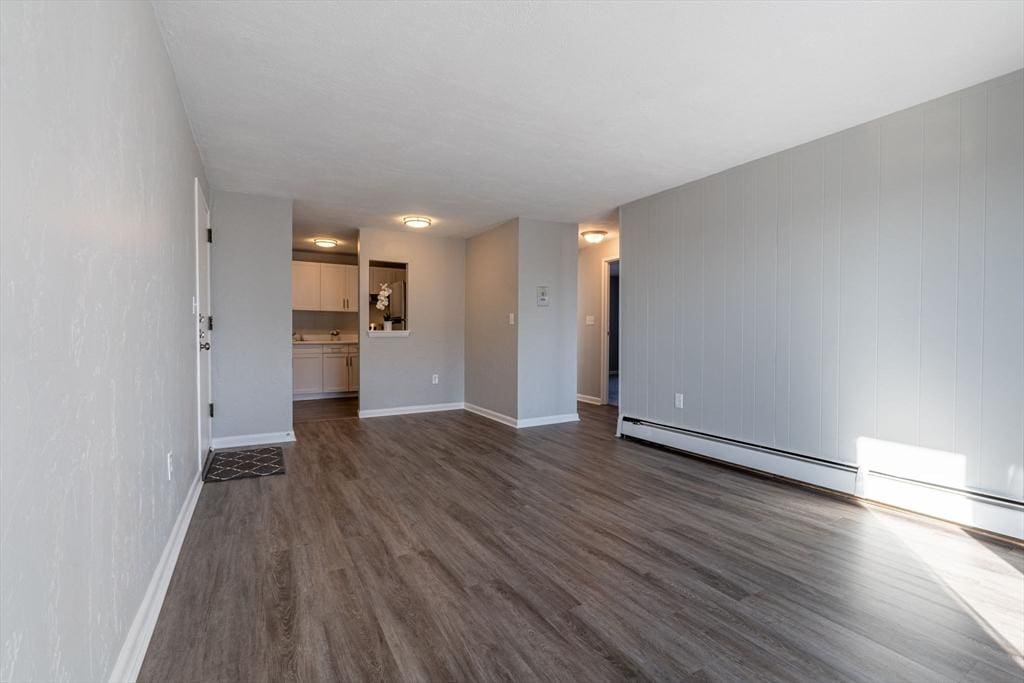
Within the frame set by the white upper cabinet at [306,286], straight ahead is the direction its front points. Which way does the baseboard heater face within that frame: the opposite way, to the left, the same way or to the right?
to the right

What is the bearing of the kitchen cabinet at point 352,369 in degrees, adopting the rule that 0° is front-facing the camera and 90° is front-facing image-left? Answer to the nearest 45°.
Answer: approximately 0°

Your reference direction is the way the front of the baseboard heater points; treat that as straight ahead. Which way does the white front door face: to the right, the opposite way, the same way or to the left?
the opposite way

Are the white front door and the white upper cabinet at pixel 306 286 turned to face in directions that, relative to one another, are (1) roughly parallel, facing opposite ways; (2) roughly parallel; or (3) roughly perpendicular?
roughly perpendicular

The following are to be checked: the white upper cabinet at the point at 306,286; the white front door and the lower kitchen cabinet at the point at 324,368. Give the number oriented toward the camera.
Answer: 2

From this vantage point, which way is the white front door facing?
to the viewer's right

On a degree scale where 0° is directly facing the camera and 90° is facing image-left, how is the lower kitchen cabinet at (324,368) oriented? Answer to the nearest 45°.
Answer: approximately 0°
